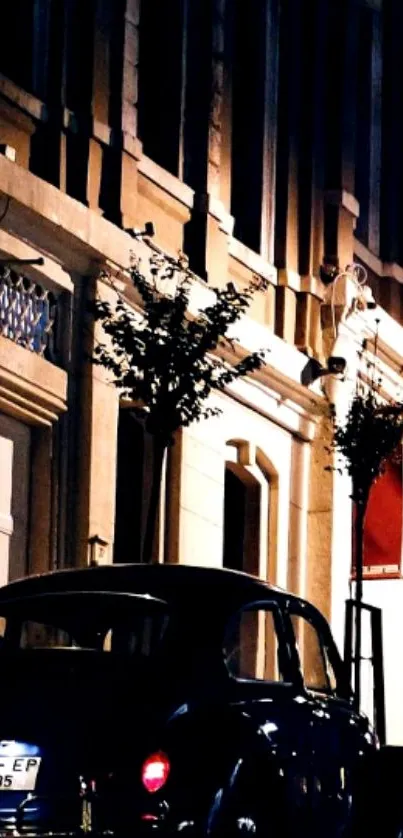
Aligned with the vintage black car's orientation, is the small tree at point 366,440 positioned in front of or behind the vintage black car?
in front

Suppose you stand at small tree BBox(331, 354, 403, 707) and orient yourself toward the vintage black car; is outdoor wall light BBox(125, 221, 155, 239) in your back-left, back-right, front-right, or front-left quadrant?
front-right

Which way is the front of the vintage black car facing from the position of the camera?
facing away from the viewer and to the right of the viewer

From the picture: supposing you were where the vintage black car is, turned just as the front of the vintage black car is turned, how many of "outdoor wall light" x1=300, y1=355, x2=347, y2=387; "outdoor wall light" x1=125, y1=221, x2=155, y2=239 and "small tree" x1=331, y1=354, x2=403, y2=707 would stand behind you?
0

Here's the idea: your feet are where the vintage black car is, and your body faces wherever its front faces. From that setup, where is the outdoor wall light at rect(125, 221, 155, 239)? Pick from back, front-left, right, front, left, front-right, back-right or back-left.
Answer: front-left

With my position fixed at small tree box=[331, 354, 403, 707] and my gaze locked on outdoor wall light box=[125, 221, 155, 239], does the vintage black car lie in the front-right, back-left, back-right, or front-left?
front-left

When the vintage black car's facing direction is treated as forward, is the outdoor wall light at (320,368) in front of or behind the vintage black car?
in front
